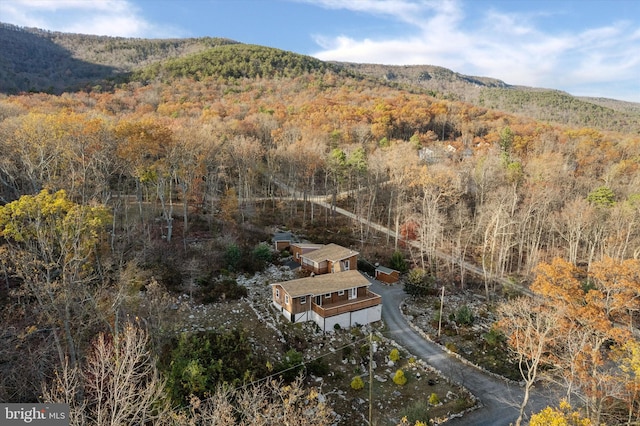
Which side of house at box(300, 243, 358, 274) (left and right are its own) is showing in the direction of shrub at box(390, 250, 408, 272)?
left

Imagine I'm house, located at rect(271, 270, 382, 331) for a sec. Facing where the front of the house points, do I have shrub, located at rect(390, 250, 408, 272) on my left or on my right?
on my left

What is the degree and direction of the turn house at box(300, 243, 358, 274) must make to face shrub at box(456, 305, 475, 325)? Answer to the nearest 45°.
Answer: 0° — it already faces it

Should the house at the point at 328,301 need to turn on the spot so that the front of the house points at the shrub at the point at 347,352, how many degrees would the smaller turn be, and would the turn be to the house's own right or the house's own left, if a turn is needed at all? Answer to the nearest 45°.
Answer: approximately 45° to the house's own right

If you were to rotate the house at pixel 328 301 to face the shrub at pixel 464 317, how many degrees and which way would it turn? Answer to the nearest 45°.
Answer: approximately 45° to its left

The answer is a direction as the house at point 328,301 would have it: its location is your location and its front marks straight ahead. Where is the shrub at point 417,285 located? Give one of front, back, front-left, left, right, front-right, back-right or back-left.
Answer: left

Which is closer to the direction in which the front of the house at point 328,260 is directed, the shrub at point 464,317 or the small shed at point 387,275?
the shrub

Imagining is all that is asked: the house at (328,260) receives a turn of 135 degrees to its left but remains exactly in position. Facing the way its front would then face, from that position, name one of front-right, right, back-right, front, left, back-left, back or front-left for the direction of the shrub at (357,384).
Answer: back

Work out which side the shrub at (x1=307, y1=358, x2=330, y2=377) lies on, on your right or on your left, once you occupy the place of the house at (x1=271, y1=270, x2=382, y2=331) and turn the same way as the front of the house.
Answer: on your right

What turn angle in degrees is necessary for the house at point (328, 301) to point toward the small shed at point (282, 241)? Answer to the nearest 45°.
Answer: approximately 135° to its left

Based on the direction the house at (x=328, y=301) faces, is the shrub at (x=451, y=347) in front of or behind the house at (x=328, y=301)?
in front

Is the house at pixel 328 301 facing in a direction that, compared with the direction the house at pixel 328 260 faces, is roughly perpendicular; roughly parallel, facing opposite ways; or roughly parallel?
roughly parallel

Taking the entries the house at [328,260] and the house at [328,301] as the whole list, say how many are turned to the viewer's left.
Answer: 0

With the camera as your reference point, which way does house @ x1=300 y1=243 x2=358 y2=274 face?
facing the viewer and to the right of the viewer
